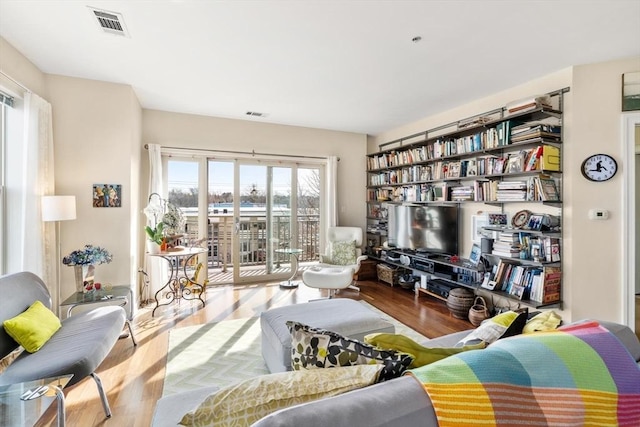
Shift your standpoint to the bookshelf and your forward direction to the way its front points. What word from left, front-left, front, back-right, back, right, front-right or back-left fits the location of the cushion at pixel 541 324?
front-left

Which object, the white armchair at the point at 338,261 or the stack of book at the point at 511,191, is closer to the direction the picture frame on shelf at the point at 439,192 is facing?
the white armchair

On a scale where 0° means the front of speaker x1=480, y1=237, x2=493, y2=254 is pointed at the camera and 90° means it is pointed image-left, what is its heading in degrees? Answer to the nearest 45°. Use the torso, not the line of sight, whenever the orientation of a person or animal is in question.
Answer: approximately 45°

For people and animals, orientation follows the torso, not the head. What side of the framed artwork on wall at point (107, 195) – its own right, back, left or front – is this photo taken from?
front

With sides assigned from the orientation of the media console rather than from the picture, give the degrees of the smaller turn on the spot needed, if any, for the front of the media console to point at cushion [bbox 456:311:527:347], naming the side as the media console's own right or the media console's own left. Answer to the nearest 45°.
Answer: approximately 45° to the media console's own left

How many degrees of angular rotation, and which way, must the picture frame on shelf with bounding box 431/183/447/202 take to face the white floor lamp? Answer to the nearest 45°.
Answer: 0° — it already faces it

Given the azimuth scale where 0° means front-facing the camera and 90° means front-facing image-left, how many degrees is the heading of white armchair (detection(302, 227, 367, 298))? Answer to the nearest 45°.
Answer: approximately 45°

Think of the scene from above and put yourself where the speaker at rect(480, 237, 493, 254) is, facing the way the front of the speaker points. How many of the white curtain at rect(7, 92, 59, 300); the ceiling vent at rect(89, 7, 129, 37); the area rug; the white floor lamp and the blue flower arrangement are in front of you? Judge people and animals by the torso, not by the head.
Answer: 5

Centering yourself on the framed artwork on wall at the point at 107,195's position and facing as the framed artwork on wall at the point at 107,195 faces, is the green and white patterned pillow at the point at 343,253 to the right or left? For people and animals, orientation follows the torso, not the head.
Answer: on its left

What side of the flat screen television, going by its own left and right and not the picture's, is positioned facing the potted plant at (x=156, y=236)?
front
